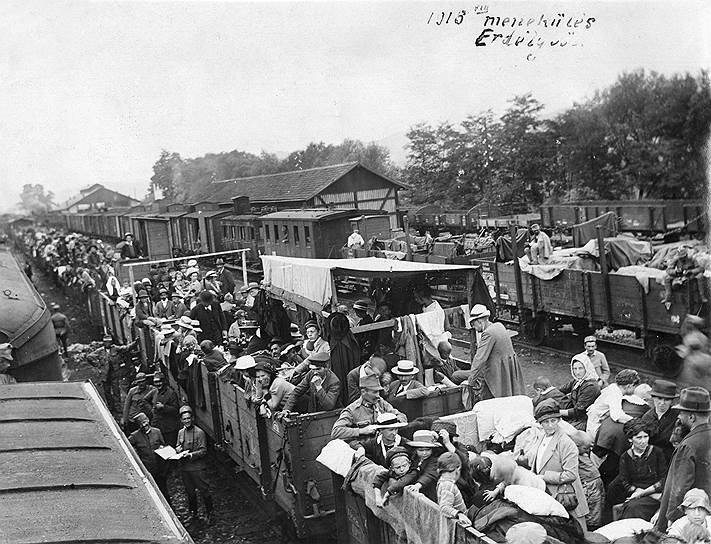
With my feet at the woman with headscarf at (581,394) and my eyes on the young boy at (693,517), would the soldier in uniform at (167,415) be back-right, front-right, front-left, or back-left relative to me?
back-right

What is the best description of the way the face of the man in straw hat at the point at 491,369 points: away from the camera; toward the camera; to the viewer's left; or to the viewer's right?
to the viewer's left

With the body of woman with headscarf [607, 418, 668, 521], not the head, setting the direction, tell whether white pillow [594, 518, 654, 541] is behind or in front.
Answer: in front

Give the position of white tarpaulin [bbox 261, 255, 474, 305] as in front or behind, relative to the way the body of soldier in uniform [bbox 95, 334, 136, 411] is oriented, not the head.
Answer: in front

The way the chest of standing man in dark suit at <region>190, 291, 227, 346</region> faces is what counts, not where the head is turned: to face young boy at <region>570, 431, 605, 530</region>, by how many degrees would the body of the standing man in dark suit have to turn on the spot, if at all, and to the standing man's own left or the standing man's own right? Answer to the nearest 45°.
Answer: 0° — they already face them

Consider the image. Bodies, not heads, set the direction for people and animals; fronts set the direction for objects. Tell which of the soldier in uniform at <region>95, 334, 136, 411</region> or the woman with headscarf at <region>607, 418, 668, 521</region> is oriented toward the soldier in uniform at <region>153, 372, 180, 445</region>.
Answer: the soldier in uniform at <region>95, 334, 136, 411</region>

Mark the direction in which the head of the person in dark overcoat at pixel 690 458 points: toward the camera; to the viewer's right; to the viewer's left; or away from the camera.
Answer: to the viewer's left

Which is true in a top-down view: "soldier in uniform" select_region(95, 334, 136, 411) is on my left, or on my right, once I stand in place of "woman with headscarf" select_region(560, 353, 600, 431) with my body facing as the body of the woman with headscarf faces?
on my right

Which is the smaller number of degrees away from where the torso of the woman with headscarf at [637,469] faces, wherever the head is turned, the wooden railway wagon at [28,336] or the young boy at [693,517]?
the young boy

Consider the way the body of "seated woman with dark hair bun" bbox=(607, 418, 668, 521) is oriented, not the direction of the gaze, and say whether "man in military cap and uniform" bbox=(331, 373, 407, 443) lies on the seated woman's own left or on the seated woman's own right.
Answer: on the seated woman's own right

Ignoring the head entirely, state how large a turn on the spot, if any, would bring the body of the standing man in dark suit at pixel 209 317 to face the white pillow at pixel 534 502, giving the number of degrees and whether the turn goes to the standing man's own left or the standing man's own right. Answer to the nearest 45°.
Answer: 0° — they already face it

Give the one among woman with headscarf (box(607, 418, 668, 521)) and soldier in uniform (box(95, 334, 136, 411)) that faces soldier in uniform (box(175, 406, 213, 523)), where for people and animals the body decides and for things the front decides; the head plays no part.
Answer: soldier in uniform (box(95, 334, 136, 411))

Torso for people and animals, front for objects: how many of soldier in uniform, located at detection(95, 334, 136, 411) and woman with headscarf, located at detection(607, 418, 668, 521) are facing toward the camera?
2

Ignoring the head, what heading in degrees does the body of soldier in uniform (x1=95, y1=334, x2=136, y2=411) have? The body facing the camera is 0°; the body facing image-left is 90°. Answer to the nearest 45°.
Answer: approximately 0°

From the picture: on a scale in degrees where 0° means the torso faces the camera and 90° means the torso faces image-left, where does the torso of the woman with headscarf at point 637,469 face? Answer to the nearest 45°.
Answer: approximately 0°
